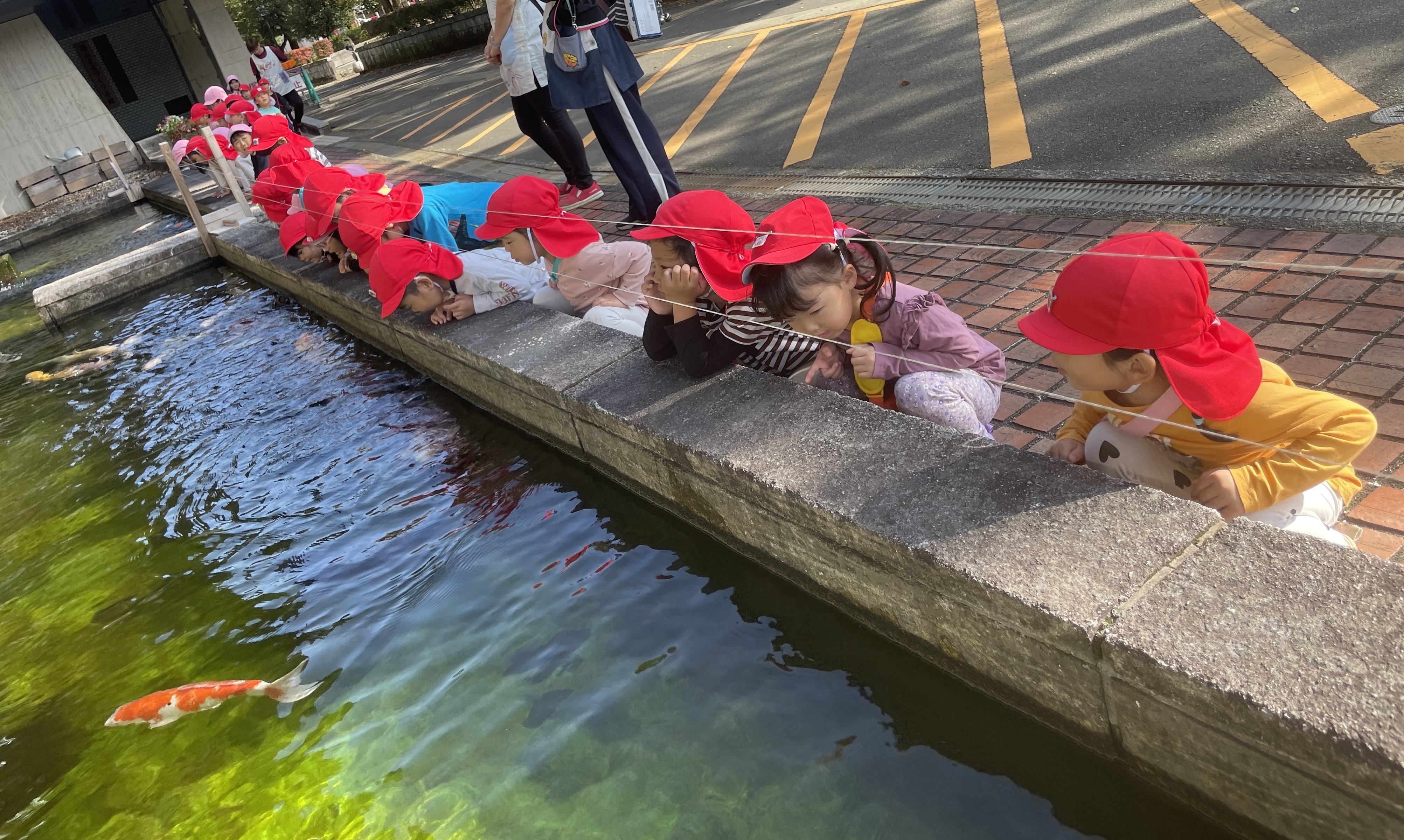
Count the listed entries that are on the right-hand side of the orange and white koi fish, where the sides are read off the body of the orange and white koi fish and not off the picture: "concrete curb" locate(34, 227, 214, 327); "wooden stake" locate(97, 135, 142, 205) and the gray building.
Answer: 3

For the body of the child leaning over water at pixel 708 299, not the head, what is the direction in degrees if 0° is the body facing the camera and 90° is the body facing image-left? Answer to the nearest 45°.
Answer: approximately 90°

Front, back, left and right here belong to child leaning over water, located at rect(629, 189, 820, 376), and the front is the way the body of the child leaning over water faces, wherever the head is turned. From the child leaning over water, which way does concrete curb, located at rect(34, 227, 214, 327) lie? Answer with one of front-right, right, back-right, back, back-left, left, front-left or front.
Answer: front-right

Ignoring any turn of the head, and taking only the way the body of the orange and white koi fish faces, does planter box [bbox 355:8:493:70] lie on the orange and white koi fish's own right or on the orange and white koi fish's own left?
on the orange and white koi fish's own right

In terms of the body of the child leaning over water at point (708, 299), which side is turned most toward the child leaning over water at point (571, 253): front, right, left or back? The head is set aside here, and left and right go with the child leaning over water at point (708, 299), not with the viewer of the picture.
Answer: right

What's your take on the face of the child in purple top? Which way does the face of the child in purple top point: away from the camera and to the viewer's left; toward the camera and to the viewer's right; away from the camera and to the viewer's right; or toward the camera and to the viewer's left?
toward the camera and to the viewer's left

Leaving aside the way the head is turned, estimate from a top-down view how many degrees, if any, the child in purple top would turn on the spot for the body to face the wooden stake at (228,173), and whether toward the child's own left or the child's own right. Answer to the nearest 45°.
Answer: approximately 90° to the child's own right

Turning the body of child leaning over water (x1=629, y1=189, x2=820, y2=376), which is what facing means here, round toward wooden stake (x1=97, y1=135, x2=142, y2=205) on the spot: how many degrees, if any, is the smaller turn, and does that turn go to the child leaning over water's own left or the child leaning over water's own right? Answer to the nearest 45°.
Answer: approximately 45° to the child leaning over water's own right

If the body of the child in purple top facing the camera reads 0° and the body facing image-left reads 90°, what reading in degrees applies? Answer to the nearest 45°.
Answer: approximately 45°

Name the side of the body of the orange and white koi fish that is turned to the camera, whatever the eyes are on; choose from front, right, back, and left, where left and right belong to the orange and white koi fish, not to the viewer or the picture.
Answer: left
